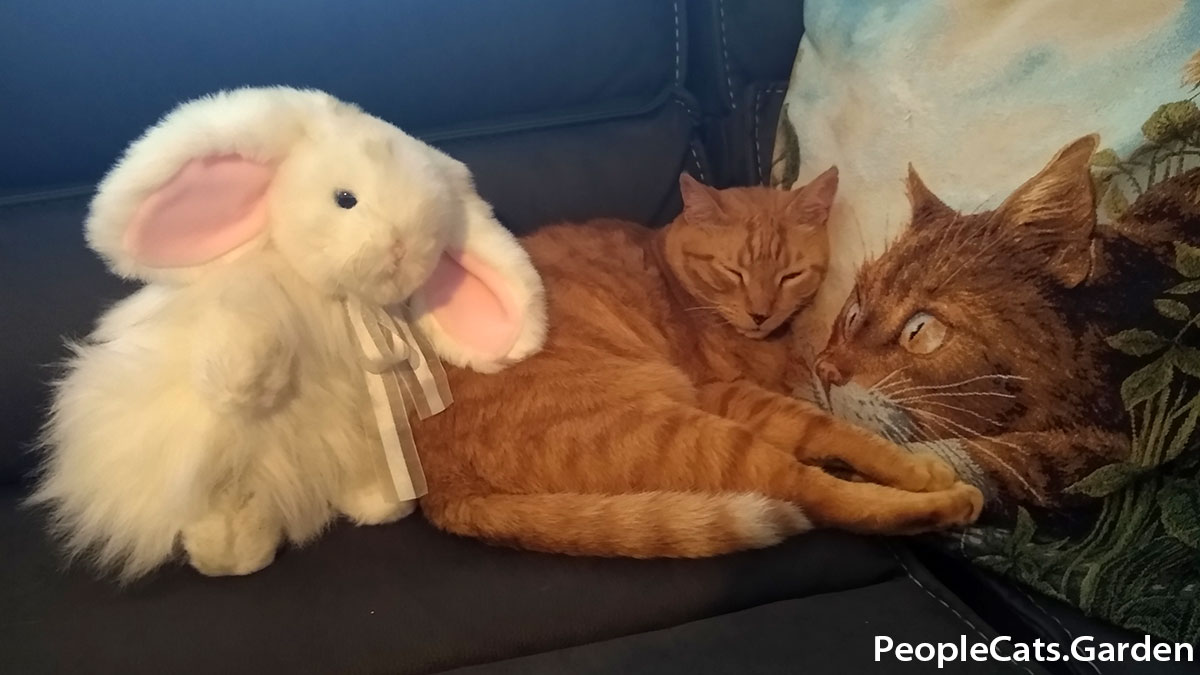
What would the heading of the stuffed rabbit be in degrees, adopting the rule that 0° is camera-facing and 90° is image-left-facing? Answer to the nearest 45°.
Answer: approximately 315°

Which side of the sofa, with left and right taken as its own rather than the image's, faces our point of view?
front

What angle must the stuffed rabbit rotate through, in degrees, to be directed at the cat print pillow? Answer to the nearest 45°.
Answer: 0° — it already faces it
